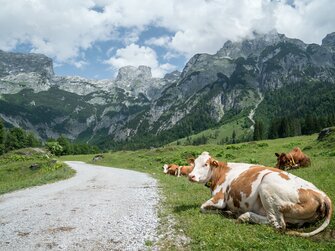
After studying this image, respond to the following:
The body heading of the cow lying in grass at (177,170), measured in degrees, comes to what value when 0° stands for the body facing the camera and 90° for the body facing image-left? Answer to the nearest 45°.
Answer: approximately 90°

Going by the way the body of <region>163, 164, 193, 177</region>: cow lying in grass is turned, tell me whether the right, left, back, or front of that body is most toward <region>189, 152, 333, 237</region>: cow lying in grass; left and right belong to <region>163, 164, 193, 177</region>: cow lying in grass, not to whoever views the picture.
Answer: left

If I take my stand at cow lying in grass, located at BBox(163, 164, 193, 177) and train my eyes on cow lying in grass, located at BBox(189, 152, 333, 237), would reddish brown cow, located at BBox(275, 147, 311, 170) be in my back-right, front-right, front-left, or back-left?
front-left

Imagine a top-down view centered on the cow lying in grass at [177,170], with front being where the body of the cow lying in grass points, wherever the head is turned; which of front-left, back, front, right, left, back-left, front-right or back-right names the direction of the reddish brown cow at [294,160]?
back-left

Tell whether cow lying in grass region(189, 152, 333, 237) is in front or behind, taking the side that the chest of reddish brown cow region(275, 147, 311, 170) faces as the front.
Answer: in front

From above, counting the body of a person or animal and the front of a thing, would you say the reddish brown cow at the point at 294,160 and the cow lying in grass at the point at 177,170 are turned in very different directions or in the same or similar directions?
same or similar directions

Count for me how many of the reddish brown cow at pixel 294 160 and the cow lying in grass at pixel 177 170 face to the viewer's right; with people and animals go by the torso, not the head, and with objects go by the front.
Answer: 0

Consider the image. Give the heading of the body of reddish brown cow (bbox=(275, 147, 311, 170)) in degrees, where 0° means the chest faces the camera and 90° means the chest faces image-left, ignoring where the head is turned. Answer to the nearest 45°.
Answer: approximately 45°
